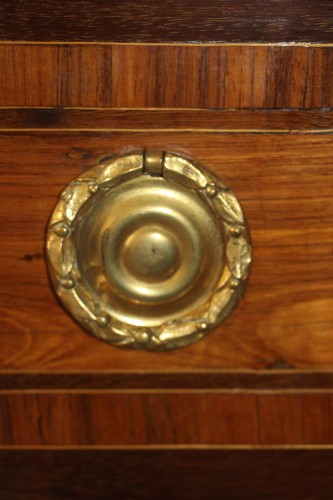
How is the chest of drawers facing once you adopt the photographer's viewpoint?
facing the viewer
